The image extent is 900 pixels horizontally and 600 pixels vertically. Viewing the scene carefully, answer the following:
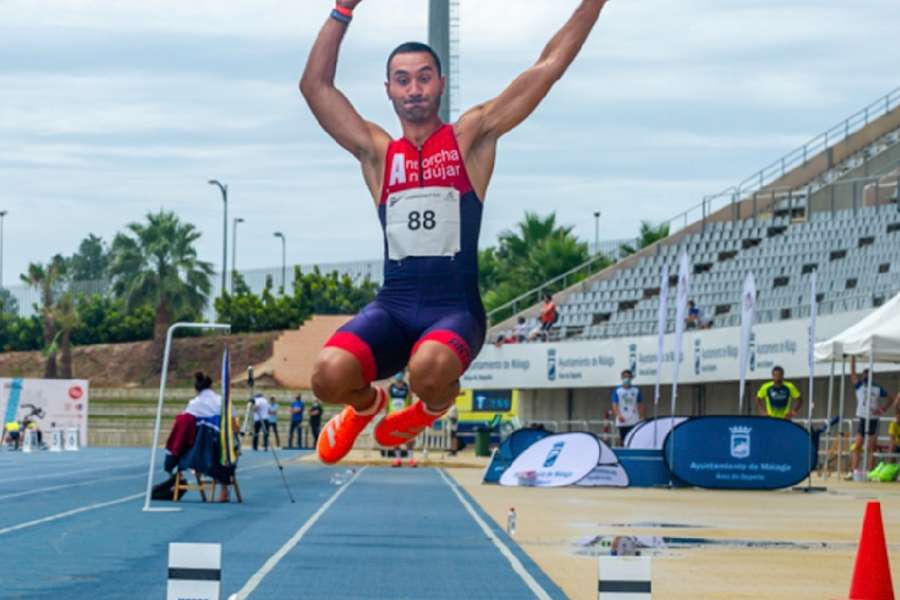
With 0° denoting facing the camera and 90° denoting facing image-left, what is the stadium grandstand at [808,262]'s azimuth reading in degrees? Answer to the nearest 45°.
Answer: approximately 45°

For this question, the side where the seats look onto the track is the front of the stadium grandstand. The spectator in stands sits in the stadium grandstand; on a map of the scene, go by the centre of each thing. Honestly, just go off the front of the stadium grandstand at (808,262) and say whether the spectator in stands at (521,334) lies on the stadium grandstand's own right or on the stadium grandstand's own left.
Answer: on the stadium grandstand's own right

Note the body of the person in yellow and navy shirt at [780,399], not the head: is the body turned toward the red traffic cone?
yes

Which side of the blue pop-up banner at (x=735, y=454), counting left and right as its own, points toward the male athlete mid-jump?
front

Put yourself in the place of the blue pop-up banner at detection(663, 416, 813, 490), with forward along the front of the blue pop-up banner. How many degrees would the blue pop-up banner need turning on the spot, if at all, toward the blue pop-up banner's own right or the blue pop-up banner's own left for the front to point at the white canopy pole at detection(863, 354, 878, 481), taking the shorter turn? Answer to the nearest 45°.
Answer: approximately 90° to the blue pop-up banner's own left

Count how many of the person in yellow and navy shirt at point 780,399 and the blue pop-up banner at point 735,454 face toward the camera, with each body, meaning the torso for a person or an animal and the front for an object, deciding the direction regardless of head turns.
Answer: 2

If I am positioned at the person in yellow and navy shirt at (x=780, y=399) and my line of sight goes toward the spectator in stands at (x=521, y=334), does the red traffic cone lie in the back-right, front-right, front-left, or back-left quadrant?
back-left

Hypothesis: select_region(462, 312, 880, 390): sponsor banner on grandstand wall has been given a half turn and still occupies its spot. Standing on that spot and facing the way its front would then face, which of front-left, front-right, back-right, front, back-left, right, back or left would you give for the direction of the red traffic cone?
back-right

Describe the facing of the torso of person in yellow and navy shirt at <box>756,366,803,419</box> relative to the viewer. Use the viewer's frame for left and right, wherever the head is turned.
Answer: facing the viewer

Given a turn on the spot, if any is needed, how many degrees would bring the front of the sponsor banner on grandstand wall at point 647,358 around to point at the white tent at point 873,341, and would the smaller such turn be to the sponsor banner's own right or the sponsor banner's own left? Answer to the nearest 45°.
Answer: approximately 45° to the sponsor banner's own left

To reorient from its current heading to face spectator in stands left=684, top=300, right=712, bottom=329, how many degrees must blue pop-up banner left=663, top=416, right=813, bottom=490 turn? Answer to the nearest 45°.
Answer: approximately 180°

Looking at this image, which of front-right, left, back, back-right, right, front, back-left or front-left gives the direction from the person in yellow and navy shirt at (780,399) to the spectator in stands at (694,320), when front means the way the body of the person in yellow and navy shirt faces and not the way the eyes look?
back

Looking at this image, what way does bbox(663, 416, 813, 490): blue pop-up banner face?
toward the camera

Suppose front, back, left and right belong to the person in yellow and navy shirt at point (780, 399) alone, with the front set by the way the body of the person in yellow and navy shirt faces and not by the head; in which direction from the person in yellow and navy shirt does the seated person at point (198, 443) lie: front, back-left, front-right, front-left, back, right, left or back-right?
front-right

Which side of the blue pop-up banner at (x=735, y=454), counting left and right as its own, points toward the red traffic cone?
front

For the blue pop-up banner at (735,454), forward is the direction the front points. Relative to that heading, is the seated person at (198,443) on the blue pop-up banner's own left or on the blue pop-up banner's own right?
on the blue pop-up banner's own right
